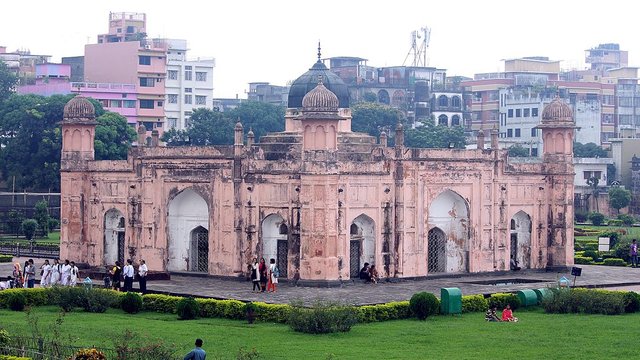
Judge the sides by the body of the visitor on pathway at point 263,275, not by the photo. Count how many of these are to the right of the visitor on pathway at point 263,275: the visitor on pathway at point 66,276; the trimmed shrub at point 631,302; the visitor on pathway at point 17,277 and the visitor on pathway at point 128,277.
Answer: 3

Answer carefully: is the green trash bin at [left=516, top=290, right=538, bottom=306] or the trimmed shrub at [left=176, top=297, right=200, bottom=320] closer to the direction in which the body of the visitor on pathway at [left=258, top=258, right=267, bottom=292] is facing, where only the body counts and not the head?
the trimmed shrub

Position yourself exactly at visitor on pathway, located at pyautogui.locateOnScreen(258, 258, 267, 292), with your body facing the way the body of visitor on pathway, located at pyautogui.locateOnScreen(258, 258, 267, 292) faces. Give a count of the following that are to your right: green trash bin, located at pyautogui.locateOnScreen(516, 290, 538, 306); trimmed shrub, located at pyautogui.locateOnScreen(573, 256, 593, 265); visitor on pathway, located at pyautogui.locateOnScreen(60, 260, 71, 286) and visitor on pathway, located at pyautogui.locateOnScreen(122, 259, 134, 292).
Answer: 2

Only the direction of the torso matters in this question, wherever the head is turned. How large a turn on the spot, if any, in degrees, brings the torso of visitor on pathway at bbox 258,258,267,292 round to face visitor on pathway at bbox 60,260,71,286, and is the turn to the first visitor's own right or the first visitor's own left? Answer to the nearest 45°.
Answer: approximately 90° to the first visitor's own right

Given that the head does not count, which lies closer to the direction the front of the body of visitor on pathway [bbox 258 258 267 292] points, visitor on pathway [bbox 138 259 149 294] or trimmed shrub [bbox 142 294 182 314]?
the trimmed shrub

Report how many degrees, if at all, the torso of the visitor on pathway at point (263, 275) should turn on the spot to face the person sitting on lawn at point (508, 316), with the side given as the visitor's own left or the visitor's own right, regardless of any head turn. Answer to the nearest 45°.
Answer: approximately 45° to the visitor's own left

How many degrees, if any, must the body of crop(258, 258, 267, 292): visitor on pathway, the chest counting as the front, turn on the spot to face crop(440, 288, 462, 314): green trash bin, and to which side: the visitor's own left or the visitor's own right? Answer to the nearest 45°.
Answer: approximately 45° to the visitor's own left

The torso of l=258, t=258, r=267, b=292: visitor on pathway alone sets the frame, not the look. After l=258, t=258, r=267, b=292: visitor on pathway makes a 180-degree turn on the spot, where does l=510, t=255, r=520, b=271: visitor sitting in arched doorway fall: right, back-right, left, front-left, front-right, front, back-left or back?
front-right

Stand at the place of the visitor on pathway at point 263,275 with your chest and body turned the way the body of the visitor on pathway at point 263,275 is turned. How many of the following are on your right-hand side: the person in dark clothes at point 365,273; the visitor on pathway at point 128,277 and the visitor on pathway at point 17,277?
2

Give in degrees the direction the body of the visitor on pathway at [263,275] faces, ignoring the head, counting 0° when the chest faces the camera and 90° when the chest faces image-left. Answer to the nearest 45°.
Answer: approximately 0°

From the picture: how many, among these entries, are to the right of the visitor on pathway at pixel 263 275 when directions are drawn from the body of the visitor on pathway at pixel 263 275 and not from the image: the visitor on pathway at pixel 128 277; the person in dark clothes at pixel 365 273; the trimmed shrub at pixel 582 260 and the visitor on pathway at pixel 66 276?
2

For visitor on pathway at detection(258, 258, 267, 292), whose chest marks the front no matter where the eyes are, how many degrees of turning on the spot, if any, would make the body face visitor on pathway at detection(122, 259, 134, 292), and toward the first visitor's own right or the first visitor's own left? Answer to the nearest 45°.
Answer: approximately 90° to the first visitor's own right

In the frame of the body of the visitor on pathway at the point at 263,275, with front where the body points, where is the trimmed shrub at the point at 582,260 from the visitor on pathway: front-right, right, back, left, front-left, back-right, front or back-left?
back-left
